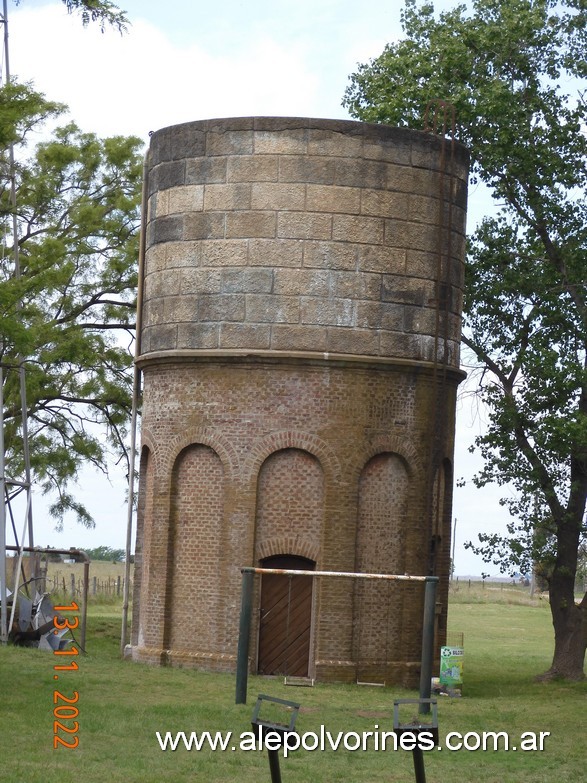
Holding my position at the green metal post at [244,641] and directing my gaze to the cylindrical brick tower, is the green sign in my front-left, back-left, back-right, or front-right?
front-right

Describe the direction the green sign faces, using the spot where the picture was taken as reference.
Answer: facing the viewer

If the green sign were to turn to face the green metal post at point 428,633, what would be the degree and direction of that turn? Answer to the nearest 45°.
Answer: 0° — it already faces it

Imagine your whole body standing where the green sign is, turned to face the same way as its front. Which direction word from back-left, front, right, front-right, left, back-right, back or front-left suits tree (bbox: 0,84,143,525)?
back-right

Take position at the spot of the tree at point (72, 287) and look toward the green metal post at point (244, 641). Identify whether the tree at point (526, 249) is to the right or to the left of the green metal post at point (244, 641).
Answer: left

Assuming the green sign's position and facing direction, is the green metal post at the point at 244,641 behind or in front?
in front
